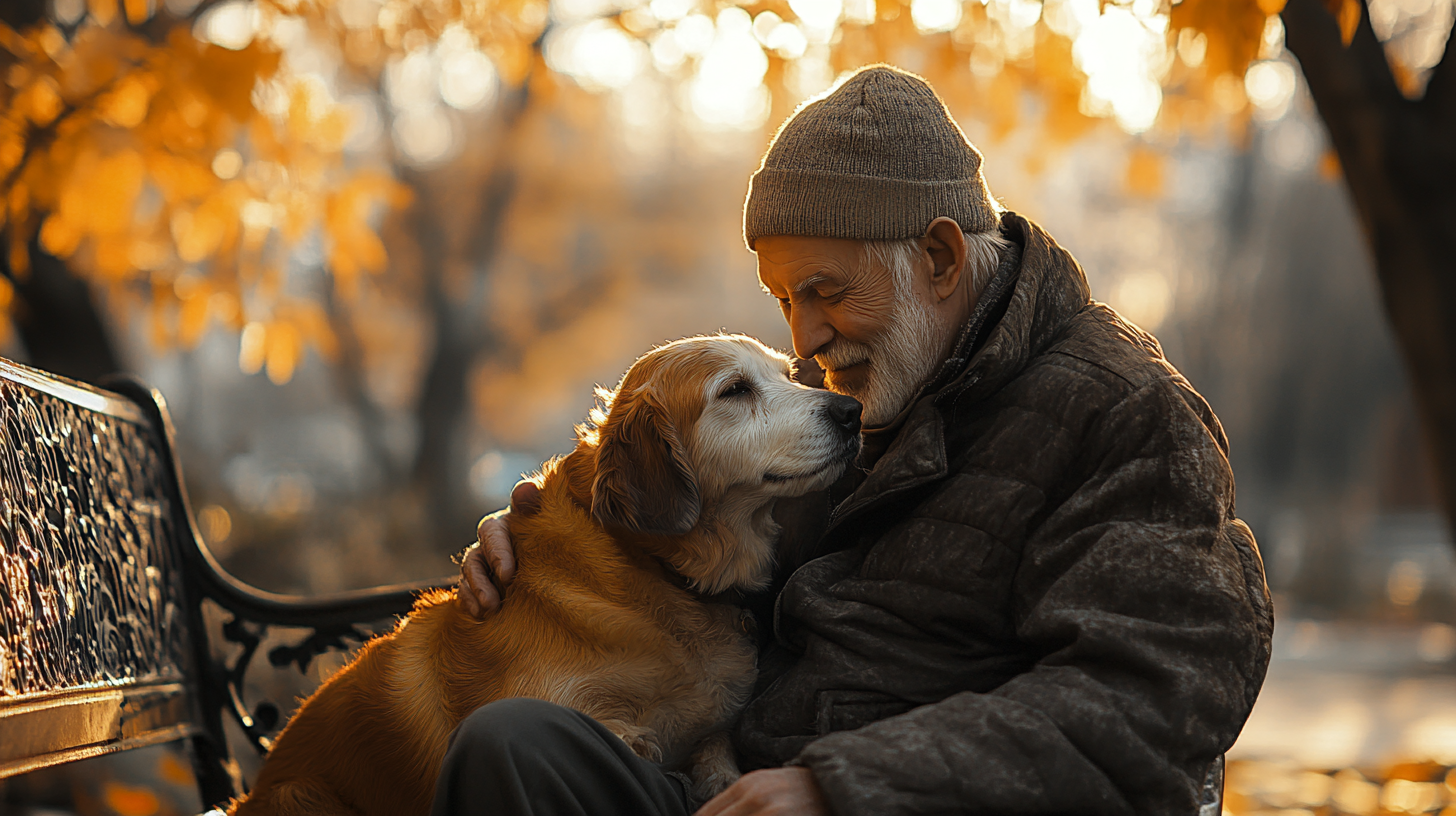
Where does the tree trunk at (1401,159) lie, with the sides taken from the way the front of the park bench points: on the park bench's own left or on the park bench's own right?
on the park bench's own left

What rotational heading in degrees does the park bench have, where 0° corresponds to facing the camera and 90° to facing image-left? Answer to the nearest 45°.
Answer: approximately 315°

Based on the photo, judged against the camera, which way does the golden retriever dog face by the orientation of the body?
to the viewer's right

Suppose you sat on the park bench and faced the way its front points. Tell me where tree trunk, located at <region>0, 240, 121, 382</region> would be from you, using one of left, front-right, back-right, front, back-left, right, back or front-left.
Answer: back-left

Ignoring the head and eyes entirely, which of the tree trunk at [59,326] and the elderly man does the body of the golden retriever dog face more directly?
the elderly man
